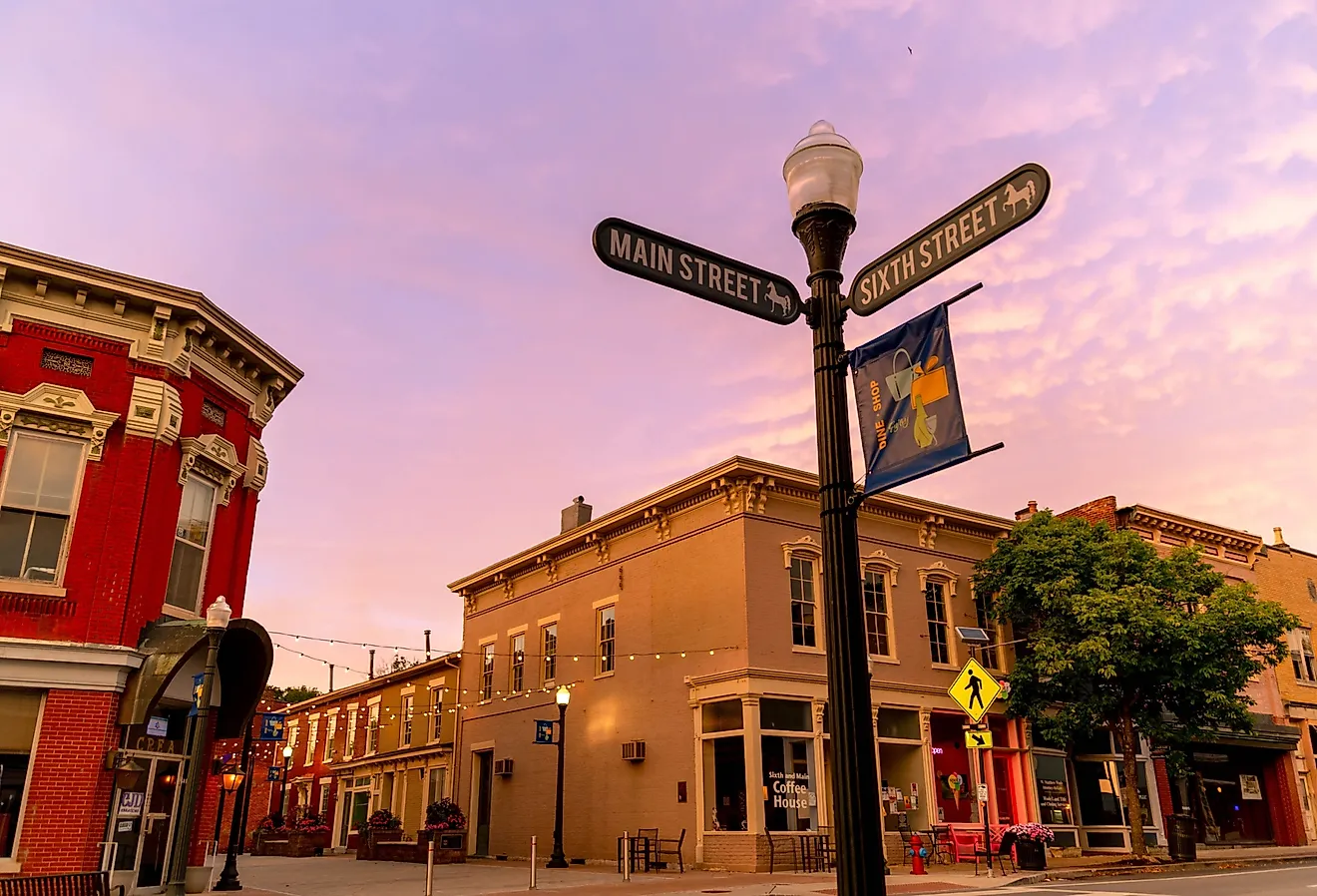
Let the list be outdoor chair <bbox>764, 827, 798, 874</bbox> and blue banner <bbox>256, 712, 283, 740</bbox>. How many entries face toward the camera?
1

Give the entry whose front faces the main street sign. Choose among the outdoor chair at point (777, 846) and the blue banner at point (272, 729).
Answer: the blue banner

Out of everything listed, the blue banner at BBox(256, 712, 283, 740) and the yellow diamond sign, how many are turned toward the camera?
2

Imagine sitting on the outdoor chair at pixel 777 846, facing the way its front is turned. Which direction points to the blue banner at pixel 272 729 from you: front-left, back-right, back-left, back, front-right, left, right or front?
back

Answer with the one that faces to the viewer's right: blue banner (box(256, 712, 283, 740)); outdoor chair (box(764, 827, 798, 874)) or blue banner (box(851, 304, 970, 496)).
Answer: the outdoor chair

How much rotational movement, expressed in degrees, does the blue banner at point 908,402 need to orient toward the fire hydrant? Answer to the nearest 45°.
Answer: approximately 135° to its right

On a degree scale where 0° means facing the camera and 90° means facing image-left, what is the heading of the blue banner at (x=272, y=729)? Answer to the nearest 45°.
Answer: approximately 0°

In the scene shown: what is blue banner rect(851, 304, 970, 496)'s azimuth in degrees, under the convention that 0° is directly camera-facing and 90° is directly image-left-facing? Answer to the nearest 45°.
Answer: approximately 45°

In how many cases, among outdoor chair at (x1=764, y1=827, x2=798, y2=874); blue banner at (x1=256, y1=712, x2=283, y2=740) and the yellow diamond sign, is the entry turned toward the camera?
2

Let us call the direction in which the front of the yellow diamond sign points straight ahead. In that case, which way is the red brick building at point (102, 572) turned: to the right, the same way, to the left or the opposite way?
to the left

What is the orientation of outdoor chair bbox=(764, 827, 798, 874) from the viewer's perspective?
to the viewer's right

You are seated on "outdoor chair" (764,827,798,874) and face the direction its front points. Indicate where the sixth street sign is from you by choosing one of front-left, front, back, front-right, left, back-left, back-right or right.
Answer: right

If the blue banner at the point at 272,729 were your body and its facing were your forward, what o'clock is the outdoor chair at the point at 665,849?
The outdoor chair is roughly at 10 o'clock from the blue banner.

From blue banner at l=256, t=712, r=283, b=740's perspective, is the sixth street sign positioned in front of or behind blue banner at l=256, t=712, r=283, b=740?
in front
